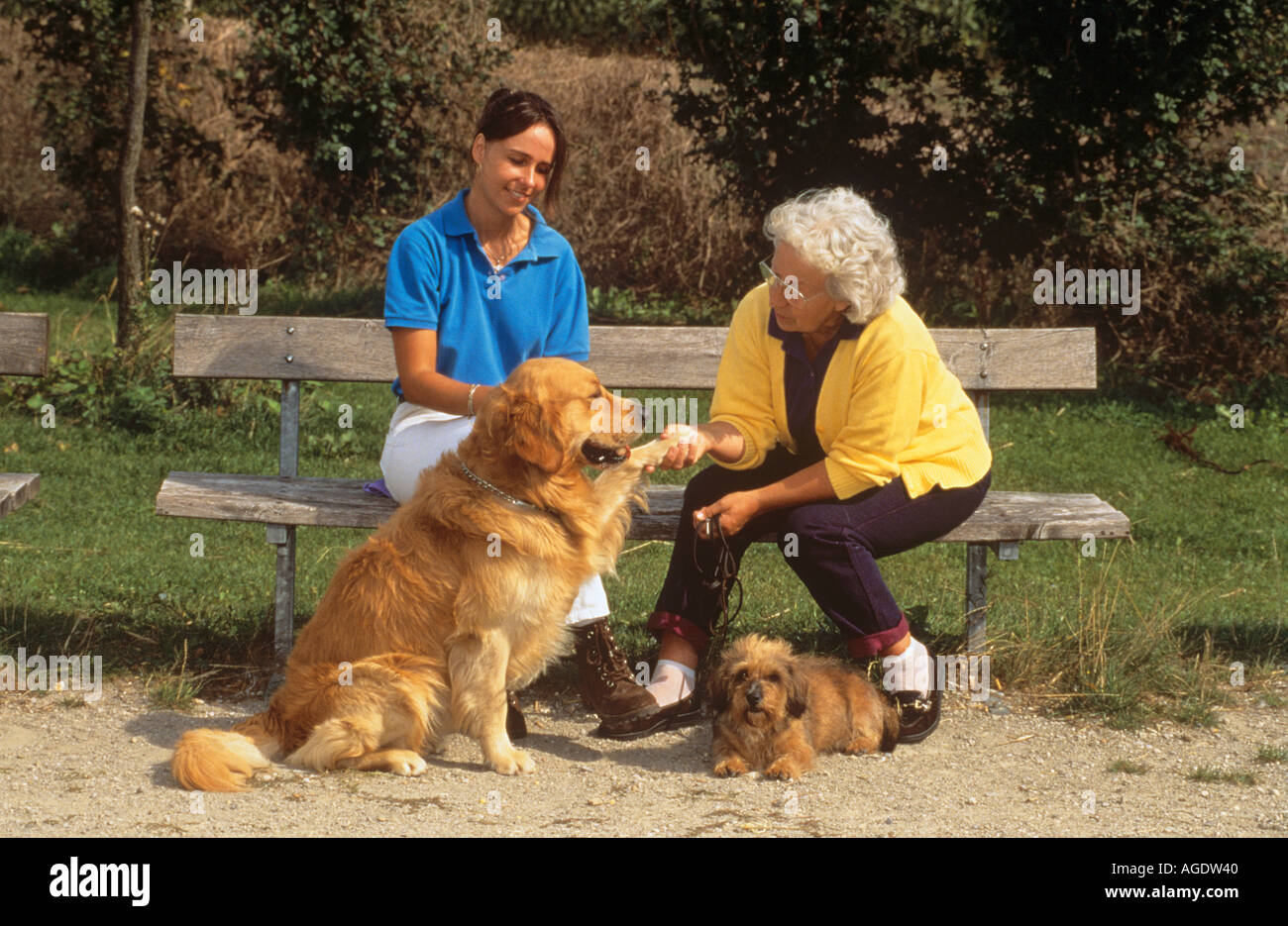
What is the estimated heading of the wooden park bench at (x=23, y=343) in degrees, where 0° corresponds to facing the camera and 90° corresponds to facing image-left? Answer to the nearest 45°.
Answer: approximately 0°

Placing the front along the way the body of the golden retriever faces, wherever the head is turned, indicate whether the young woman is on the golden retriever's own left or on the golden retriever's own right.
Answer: on the golden retriever's own left

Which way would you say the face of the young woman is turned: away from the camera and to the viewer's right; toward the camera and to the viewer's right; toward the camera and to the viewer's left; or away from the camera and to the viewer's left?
toward the camera and to the viewer's right

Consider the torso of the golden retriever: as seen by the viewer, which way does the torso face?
to the viewer's right

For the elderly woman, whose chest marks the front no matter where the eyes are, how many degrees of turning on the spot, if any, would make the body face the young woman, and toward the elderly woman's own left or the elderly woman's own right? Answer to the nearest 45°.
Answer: approximately 45° to the elderly woman's own right

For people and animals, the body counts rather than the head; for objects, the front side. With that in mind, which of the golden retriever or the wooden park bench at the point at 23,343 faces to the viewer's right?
the golden retriever

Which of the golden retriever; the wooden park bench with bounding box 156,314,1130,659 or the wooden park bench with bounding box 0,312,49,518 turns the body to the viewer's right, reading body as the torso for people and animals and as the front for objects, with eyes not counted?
the golden retriever

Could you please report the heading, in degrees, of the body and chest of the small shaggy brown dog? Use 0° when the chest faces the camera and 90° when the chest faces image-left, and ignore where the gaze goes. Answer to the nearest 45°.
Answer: approximately 45°

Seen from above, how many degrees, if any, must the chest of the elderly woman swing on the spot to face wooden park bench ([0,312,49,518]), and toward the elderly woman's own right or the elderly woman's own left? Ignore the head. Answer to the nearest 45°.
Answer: approximately 45° to the elderly woman's own right
